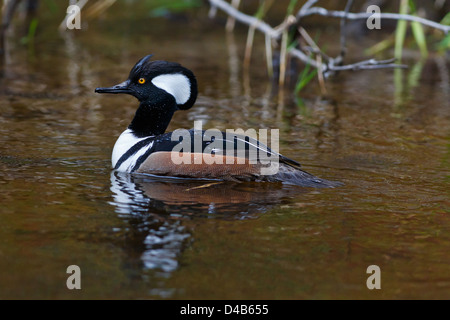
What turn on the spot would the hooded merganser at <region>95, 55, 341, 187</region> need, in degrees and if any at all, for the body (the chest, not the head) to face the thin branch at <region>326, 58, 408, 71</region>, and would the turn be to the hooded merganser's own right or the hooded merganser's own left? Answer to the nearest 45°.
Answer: approximately 135° to the hooded merganser's own right

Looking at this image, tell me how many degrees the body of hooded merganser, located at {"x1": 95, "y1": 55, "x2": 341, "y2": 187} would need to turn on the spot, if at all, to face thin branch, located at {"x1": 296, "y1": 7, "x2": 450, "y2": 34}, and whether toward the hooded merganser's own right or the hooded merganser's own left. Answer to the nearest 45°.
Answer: approximately 135° to the hooded merganser's own right

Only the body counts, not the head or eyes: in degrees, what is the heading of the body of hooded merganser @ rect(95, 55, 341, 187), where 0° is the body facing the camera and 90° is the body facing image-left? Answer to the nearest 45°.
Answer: approximately 90°
